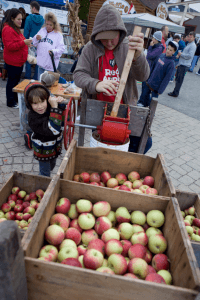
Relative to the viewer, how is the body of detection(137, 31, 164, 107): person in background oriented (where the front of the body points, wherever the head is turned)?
to the viewer's left

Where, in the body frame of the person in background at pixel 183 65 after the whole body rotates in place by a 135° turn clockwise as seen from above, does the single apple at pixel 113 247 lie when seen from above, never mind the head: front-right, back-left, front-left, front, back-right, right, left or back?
back-right

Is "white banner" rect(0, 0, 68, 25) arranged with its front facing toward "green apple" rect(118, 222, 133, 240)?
yes

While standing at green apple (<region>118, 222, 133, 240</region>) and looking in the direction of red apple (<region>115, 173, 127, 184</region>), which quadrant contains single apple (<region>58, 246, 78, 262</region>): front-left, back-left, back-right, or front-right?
back-left

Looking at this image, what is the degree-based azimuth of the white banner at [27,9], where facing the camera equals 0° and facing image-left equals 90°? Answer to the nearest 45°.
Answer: approximately 0°

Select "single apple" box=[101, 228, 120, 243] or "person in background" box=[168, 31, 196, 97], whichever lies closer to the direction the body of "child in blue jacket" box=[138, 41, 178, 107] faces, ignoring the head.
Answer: the single apple

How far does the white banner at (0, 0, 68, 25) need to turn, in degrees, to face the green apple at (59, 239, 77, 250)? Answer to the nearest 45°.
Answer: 0° — it already faces it
